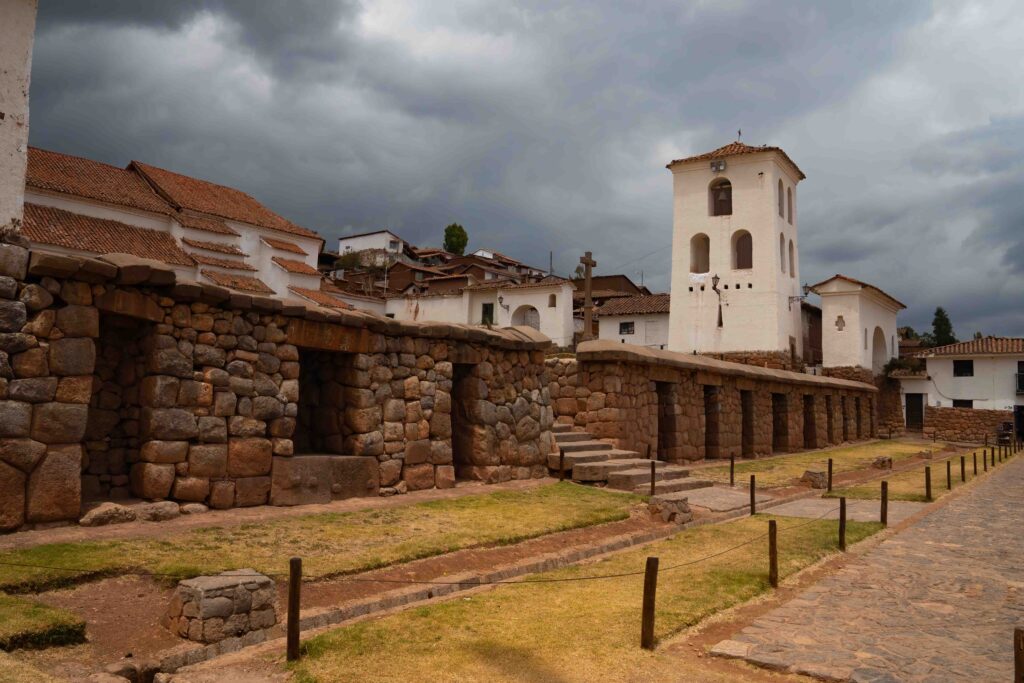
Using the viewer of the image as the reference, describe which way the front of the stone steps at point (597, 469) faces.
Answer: facing the viewer and to the right of the viewer

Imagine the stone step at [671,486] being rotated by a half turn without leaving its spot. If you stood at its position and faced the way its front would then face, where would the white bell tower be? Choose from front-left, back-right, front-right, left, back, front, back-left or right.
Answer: front-right

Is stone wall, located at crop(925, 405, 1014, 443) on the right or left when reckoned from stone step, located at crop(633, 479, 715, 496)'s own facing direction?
on its left

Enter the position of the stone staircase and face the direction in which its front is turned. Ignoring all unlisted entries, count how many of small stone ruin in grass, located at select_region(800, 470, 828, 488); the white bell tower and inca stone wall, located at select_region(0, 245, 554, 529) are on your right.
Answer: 1

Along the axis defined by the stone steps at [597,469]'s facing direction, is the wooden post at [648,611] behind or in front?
in front

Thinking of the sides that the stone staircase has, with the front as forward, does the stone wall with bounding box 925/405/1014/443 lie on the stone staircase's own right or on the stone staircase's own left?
on the stone staircase's own left

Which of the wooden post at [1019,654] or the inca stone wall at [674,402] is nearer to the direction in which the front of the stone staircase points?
the wooden post

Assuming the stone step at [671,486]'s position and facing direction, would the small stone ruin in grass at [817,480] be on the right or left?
on its left

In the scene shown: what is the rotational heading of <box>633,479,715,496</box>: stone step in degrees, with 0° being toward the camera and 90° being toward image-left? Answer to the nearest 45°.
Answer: approximately 315°

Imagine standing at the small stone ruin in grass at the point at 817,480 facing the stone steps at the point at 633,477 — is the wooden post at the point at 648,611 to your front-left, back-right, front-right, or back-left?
front-left

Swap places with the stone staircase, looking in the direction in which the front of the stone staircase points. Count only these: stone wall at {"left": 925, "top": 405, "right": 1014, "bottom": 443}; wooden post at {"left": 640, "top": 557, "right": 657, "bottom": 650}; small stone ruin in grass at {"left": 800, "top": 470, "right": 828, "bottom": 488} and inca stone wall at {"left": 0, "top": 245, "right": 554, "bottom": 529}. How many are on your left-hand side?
2

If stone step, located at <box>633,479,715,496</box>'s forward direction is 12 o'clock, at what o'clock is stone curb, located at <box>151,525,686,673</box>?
The stone curb is roughly at 2 o'clock from the stone step.

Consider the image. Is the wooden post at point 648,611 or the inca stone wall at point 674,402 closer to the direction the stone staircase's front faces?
the wooden post

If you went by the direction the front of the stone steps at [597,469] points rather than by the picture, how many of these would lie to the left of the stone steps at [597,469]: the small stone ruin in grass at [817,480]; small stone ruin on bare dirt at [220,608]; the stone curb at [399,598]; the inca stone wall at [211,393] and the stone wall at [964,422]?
2

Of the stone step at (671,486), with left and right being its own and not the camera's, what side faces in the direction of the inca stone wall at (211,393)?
right

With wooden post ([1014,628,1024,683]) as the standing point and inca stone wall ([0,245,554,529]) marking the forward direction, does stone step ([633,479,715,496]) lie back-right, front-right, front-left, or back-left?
front-right

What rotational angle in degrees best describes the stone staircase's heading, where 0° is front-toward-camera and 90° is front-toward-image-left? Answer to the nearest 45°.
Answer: approximately 315°
